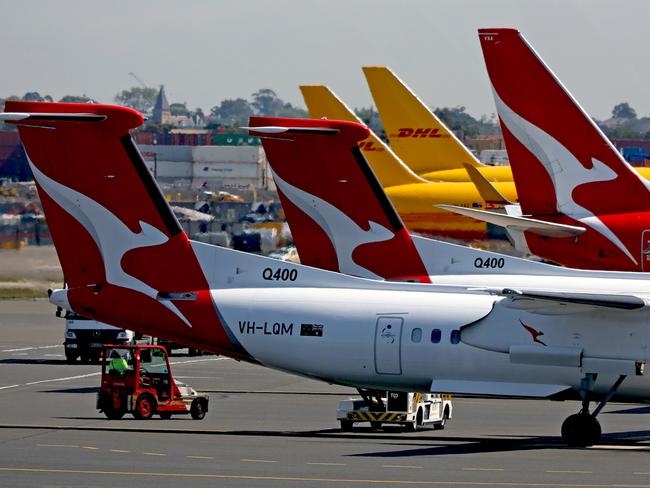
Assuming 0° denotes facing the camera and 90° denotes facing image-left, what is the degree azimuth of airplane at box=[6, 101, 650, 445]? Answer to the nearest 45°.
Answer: approximately 270°

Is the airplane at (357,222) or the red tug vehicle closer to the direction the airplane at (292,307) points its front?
the airplane

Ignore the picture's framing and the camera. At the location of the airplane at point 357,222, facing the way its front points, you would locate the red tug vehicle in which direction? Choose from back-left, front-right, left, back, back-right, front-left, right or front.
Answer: back

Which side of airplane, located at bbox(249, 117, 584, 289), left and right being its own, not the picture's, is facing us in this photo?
right

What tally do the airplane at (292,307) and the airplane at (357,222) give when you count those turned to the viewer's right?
2

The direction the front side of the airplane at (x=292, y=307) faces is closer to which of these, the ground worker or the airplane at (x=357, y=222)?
the airplane

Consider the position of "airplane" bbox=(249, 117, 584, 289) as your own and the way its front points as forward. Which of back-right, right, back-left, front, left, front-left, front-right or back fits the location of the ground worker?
back

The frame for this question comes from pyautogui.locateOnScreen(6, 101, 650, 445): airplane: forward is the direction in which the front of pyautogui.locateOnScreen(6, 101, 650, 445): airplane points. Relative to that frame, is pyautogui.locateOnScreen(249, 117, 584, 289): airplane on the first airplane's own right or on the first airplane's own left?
on the first airplane's own left
